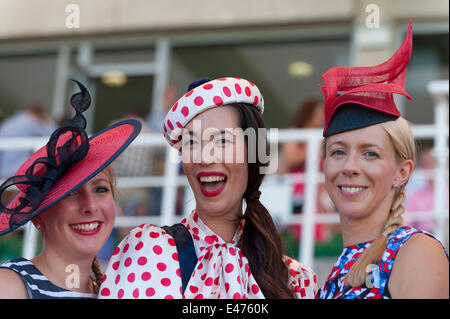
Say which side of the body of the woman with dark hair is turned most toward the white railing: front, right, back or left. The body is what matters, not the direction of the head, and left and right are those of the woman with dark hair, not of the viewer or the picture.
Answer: back

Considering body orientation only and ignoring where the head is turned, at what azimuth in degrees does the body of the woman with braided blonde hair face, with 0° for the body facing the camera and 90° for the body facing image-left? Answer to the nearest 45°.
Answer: approximately 45°

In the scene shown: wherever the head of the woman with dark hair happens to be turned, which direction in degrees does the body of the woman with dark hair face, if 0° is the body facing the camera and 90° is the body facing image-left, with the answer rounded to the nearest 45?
approximately 0°
